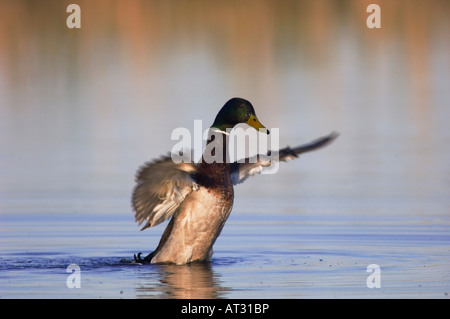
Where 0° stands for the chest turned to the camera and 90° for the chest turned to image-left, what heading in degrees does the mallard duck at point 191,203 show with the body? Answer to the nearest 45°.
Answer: approximately 315°
